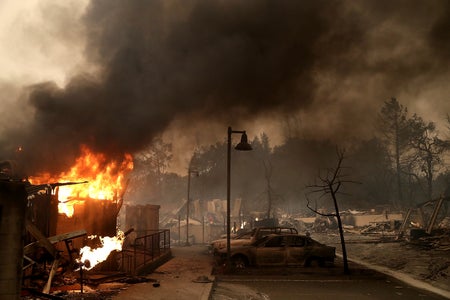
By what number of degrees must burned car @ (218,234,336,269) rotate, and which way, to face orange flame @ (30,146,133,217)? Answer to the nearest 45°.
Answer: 0° — it already faces it

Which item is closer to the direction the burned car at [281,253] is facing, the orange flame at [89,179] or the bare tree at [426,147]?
the orange flame

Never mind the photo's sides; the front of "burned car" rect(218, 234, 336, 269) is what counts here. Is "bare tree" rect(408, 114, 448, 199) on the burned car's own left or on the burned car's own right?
on the burned car's own right

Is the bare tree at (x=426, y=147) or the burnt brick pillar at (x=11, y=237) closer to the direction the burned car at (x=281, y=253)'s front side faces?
the burnt brick pillar

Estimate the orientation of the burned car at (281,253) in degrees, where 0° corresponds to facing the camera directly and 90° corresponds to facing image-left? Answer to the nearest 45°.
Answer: approximately 90°

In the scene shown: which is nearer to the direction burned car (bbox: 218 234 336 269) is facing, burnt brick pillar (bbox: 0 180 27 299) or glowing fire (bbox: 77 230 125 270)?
the glowing fire

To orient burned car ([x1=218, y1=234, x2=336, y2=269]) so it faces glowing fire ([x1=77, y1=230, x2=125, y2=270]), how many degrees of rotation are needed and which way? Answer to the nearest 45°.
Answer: approximately 45° to its left

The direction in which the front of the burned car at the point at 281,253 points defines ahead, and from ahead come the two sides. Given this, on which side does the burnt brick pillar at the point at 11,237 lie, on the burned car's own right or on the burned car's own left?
on the burned car's own left

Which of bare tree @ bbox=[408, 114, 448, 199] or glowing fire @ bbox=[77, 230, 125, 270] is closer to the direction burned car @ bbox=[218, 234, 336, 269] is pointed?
the glowing fire
